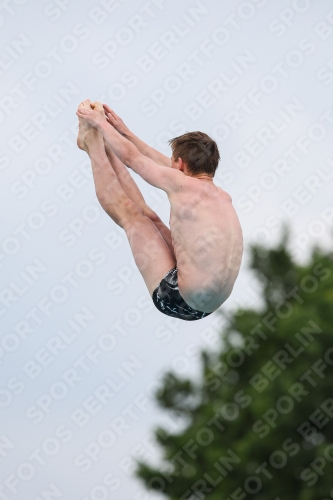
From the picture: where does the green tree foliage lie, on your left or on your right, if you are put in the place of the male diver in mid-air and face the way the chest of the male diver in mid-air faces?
on your right

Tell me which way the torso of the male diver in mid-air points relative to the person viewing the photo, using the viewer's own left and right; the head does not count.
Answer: facing away from the viewer and to the left of the viewer

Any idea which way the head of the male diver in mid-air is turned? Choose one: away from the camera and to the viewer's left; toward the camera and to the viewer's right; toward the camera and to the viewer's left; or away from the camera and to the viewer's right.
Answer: away from the camera and to the viewer's left
